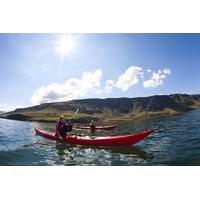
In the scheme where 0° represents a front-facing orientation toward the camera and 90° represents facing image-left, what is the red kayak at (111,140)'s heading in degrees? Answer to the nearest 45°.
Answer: approximately 270°
